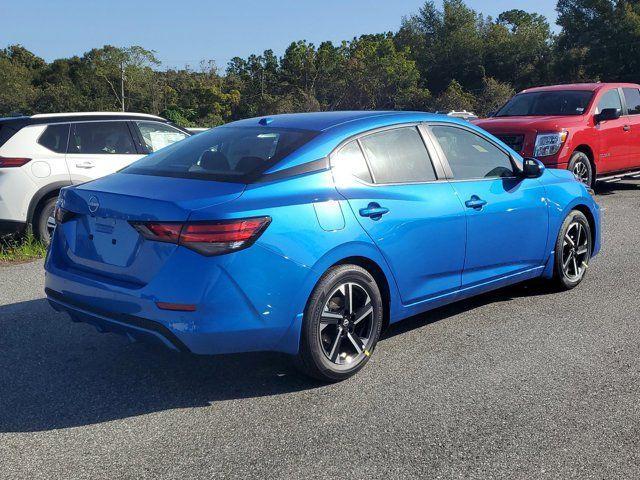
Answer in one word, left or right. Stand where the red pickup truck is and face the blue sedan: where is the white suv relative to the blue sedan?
right

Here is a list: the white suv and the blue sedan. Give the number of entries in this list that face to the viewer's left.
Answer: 0

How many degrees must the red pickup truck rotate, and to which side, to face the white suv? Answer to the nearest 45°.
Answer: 0° — it already faces it

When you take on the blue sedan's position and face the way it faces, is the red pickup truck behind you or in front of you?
in front

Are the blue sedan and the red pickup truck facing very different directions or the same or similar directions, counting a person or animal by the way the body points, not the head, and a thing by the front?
very different directions

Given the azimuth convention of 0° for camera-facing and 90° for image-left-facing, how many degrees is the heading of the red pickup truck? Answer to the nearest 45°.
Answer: approximately 45°

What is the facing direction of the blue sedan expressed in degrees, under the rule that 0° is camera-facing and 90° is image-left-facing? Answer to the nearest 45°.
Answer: approximately 225°

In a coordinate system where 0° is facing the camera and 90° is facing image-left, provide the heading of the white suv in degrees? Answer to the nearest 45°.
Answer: approximately 225°

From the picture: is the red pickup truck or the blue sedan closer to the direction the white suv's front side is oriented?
the red pickup truck

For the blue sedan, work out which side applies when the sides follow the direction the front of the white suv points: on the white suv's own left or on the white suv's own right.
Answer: on the white suv's own right

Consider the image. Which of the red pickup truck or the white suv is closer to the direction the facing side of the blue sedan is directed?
the red pickup truck

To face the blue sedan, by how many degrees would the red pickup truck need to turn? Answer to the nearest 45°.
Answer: approximately 45° to its left
